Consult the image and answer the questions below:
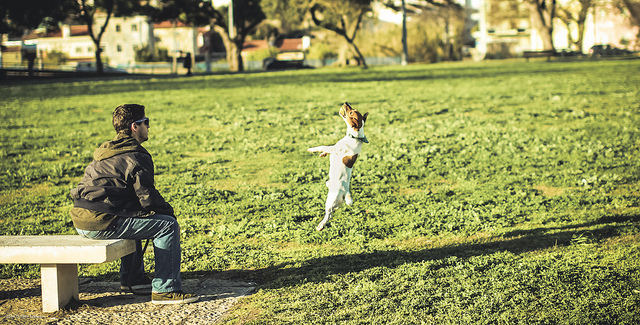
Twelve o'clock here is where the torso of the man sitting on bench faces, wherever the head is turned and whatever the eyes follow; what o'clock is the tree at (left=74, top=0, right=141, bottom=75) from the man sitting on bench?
The tree is roughly at 9 o'clock from the man sitting on bench.

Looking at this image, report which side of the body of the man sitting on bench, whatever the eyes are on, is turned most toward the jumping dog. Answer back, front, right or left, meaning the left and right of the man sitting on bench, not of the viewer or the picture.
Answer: front

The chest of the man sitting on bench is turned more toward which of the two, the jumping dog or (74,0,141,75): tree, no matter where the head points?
the jumping dog

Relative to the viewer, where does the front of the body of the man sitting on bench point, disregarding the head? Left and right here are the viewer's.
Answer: facing to the right of the viewer

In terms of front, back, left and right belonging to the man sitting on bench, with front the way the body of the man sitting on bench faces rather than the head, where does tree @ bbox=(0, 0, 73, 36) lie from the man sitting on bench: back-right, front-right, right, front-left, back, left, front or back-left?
left
